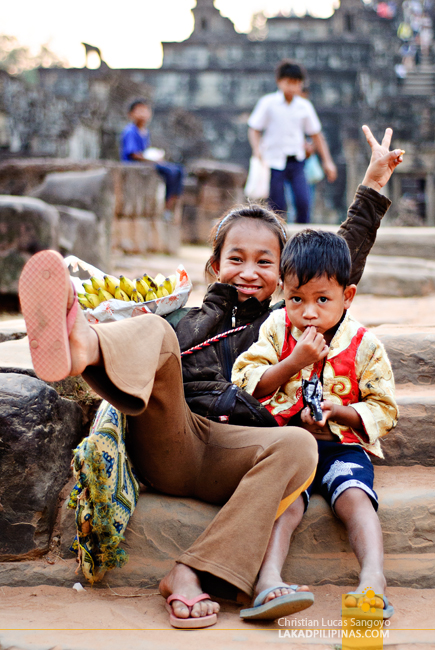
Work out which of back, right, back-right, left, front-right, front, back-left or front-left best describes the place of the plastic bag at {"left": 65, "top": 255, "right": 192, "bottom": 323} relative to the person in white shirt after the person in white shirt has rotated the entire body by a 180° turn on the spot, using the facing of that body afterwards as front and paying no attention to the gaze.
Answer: back

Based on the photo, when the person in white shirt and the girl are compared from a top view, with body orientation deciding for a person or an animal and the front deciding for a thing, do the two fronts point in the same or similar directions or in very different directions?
same or similar directions

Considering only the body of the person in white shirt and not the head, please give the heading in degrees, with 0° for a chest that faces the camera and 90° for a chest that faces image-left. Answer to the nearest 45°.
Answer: approximately 0°

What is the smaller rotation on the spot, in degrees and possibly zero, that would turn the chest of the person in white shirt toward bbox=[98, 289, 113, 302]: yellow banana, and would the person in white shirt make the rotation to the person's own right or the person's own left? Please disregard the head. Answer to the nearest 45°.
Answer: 0° — they already face it

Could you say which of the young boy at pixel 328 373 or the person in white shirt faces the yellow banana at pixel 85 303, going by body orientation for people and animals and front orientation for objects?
the person in white shirt

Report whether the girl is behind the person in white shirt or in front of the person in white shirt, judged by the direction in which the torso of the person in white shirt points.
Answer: in front

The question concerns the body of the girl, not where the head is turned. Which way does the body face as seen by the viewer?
toward the camera

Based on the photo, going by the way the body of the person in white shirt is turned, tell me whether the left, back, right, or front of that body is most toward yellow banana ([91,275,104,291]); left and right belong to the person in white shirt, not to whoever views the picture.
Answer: front

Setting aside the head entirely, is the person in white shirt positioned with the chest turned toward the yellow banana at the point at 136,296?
yes

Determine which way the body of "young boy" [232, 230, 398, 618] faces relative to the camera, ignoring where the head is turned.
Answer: toward the camera

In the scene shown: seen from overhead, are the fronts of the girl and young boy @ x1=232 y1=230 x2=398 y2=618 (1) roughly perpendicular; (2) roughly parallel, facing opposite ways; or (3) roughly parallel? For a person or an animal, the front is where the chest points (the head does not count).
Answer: roughly parallel

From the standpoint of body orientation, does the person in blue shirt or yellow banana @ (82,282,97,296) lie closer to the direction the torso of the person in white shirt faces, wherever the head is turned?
the yellow banana

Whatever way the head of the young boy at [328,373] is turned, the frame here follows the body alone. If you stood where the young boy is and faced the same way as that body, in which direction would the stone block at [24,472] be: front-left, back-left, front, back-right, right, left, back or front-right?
right

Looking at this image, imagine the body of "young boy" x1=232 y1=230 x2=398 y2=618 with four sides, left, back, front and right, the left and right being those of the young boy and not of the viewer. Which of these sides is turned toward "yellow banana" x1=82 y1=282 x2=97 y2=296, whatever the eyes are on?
right
